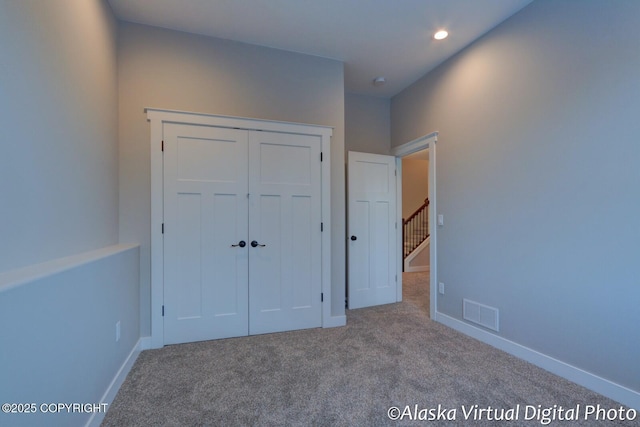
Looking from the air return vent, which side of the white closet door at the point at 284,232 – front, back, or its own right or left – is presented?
left

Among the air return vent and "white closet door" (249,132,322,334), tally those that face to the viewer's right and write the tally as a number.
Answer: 0

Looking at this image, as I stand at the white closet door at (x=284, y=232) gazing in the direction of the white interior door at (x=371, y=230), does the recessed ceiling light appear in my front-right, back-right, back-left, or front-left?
front-right

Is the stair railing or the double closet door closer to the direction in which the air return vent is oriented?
the double closet door

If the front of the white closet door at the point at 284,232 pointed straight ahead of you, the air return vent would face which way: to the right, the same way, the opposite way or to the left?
to the right

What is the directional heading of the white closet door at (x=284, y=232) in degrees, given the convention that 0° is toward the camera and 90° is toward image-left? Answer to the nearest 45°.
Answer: approximately 0°

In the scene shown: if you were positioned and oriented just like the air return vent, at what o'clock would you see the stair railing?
The stair railing is roughly at 4 o'clock from the air return vent.

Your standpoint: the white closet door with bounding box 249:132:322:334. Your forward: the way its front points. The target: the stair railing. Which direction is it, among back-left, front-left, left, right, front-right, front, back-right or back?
back-left

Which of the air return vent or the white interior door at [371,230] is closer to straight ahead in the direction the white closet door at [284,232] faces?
the air return vent

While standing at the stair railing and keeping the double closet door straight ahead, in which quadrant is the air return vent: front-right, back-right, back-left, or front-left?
front-left

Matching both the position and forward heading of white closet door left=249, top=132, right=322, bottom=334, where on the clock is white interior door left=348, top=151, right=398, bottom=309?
The white interior door is roughly at 8 o'clock from the white closet door.

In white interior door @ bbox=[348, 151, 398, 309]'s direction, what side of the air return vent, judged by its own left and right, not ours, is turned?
right
